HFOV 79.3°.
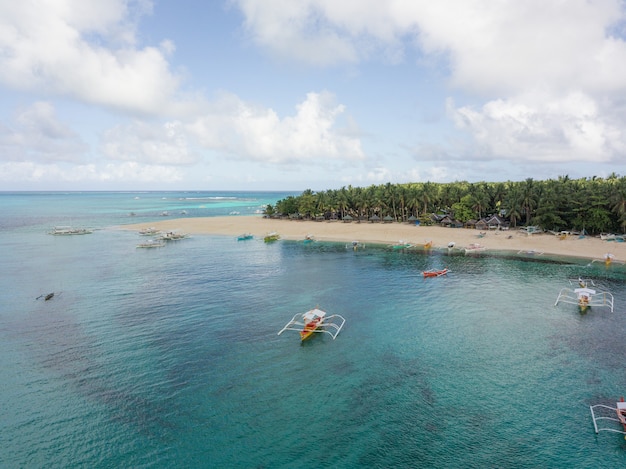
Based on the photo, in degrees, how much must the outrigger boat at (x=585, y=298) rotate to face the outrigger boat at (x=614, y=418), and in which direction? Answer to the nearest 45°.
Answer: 0° — it already faces it

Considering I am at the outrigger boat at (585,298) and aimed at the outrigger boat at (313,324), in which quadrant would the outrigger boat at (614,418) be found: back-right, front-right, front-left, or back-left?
front-left

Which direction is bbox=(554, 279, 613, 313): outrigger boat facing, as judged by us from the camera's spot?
facing the viewer

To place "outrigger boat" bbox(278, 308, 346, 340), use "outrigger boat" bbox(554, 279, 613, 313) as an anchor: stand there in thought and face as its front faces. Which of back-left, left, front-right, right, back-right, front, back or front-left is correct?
front-right

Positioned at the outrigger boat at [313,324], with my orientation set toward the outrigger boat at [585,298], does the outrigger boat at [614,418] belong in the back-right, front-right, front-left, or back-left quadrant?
front-right
